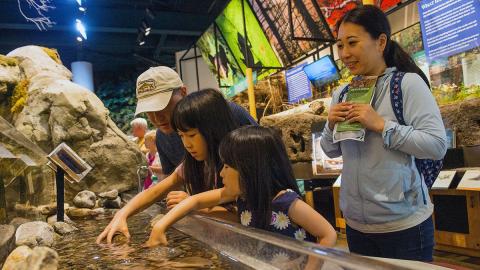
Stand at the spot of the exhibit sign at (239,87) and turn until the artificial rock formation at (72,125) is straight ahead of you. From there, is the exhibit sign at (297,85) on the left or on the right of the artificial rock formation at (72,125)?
left

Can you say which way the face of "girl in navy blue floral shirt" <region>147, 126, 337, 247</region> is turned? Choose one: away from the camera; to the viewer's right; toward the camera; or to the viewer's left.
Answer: to the viewer's left

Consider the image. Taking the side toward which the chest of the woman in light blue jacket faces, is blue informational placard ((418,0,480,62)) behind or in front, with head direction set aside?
behind

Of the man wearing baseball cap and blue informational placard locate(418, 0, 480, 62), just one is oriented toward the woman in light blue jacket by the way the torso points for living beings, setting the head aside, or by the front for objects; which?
the blue informational placard

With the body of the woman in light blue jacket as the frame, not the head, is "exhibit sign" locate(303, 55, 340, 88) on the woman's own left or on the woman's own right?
on the woman's own right

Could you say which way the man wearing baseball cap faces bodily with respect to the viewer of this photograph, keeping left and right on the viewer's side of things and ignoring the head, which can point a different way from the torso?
facing the viewer and to the left of the viewer

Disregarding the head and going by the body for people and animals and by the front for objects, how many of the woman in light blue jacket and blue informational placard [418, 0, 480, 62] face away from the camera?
0

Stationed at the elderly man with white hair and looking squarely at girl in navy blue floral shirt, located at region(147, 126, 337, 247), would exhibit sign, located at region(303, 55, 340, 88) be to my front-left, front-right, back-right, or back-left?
front-left

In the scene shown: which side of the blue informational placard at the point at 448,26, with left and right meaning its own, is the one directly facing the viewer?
front

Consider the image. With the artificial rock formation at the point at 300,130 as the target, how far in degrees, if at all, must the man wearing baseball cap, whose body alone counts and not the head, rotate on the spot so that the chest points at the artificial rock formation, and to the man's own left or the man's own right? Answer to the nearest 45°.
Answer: approximately 180°

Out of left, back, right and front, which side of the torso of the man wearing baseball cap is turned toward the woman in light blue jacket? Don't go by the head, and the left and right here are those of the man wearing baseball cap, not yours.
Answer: left

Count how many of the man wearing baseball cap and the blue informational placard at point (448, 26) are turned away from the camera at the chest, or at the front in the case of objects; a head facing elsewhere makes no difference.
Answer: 0

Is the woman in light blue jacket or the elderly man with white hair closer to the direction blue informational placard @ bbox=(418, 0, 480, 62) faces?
the woman in light blue jacket
